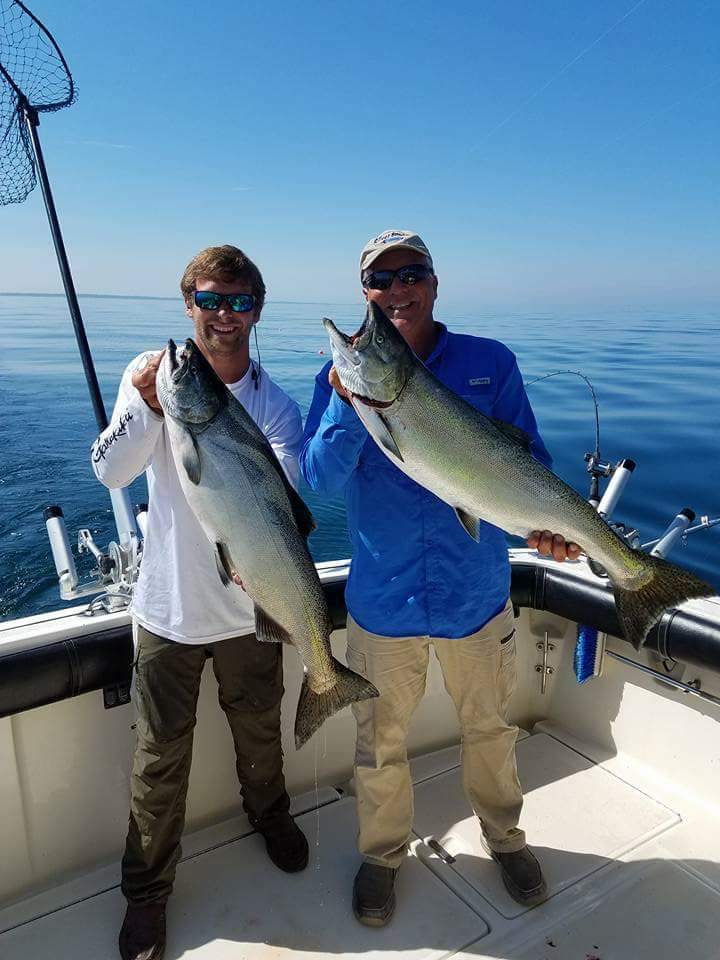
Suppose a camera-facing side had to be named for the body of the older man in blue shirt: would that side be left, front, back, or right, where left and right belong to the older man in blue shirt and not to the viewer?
front

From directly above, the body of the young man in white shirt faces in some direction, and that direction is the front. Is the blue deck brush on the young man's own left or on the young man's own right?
on the young man's own left

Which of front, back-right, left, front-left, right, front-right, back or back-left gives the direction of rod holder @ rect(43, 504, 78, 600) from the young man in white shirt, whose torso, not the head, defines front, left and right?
back-right

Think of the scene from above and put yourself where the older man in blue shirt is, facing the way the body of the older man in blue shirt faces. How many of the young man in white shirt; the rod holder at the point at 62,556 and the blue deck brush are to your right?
2

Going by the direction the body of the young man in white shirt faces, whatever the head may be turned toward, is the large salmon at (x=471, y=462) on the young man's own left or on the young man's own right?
on the young man's own left

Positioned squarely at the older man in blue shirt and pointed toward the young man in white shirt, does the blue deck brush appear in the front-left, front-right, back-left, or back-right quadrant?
back-right

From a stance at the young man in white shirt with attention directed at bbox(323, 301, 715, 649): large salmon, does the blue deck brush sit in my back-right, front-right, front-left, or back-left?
front-left

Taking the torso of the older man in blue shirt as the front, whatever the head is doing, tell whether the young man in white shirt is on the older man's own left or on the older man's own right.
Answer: on the older man's own right

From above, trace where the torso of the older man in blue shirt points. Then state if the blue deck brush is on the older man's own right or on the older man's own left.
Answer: on the older man's own left

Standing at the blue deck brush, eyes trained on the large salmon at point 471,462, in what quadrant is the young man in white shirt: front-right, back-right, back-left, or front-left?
front-right

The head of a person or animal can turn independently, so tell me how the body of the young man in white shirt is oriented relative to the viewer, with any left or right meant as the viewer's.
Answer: facing the viewer
